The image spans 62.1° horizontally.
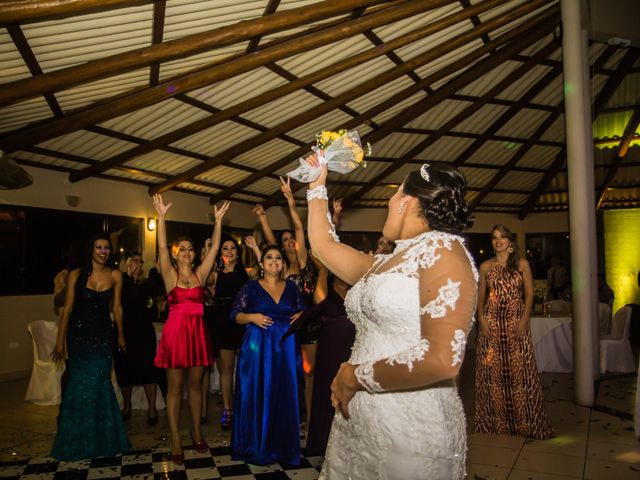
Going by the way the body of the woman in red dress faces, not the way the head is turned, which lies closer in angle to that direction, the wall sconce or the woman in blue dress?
the woman in blue dress

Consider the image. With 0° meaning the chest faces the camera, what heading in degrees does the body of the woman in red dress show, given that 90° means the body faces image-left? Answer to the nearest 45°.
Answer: approximately 0°

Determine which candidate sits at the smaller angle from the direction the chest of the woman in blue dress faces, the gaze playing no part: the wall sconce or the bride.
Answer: the bride

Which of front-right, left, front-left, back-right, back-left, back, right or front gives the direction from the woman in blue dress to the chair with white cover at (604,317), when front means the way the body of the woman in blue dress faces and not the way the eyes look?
back-left

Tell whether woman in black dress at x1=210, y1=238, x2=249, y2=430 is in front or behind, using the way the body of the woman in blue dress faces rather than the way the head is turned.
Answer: behind

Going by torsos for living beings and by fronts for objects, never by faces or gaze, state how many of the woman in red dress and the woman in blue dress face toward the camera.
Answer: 2

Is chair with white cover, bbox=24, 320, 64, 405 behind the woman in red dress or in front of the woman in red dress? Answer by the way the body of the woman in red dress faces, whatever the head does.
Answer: behind

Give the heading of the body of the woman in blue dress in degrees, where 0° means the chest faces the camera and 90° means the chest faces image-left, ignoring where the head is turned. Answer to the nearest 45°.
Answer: approximately 0°

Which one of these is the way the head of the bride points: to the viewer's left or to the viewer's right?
to the viewer's left

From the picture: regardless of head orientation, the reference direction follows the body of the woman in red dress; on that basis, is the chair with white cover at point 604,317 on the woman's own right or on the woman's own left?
on the woman's own left

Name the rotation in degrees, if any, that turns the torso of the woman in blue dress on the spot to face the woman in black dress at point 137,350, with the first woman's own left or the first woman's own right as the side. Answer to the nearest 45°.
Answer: approximately 135° to the first woman's own right
